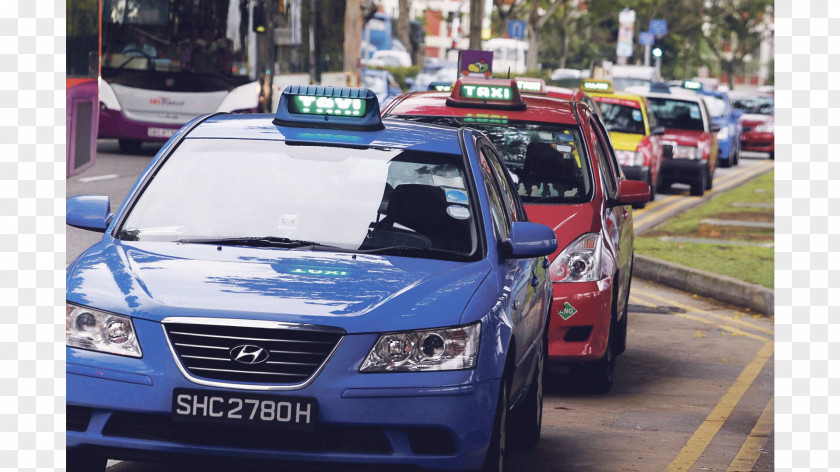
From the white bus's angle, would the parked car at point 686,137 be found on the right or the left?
on its left

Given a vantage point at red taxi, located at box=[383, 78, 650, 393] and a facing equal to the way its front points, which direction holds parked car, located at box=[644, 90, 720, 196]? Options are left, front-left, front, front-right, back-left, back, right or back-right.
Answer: back

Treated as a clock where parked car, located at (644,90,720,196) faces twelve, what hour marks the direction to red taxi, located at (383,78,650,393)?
The red taxi is roughly at 12 o'clock from the parked car.

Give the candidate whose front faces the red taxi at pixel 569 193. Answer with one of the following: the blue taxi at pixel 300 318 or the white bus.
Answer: the white bus

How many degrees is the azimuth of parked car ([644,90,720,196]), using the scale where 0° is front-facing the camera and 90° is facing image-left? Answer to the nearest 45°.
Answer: approximately 0°

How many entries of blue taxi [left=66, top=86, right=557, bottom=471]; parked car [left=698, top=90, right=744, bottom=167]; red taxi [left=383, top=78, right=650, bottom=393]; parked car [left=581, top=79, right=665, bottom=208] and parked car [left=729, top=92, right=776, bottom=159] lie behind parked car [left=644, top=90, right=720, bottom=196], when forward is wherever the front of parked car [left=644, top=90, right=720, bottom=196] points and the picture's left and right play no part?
2

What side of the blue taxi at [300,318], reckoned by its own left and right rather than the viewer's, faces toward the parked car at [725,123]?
back

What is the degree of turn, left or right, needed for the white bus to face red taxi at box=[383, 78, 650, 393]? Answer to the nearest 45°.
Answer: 0° — it already faces it

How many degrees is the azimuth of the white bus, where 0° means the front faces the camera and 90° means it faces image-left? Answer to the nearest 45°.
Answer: approximately 0°

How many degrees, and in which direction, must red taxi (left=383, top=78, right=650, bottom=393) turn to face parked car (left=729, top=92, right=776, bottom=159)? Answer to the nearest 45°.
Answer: approximately 180°
